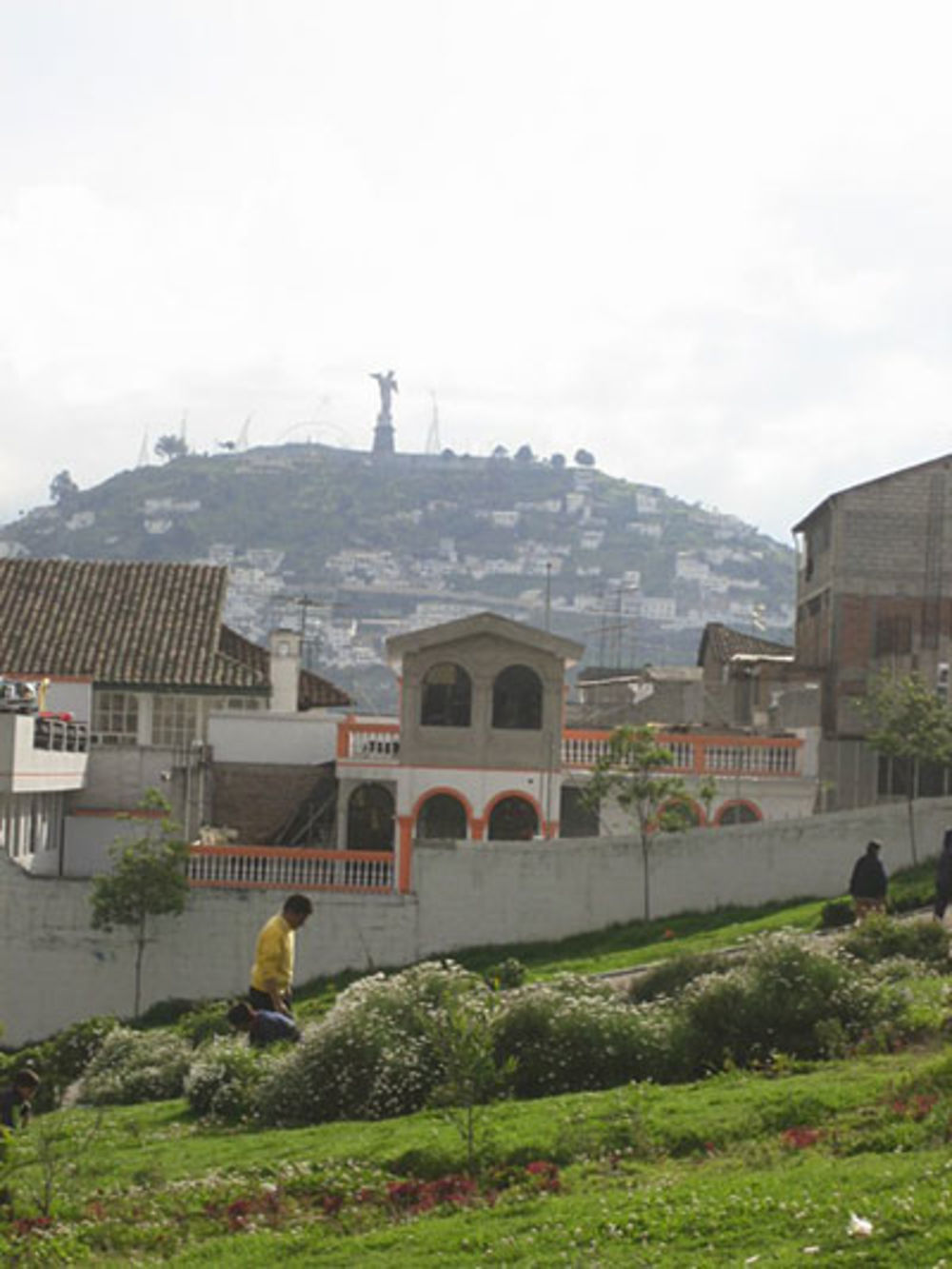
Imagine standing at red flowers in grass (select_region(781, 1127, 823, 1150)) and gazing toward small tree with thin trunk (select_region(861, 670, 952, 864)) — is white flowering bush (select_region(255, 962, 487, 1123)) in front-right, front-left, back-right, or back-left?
front-left

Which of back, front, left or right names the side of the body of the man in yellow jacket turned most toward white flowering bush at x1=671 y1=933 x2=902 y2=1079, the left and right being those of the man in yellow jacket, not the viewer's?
front

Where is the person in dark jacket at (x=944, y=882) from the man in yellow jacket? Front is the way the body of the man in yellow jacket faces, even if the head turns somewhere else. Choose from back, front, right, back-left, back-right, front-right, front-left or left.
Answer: front-left

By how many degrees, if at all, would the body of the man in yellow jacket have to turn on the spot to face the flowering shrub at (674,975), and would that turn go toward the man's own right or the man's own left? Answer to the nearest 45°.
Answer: approximately 45° to the man's own left

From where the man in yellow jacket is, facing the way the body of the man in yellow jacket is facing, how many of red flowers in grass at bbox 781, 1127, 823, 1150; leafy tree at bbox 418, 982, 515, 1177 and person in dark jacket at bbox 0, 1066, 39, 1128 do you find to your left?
0

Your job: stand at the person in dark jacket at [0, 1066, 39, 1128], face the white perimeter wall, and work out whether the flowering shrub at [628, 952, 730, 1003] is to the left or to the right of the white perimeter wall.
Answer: right

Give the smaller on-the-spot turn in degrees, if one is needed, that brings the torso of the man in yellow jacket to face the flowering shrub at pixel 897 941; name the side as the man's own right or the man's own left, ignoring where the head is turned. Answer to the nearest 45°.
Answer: approximately 45° to the man's own left

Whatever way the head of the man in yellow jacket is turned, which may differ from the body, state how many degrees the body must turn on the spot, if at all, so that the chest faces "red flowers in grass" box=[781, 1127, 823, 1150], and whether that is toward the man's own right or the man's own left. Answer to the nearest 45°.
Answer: approximately 45° to the man's own right

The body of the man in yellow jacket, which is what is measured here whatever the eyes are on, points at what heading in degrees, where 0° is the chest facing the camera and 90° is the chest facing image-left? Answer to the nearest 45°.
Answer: approximately 270°

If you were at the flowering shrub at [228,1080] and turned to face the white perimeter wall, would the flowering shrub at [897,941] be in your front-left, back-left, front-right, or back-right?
front-right

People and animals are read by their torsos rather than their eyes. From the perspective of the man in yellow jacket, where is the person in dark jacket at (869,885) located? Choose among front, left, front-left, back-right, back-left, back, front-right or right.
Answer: front-left

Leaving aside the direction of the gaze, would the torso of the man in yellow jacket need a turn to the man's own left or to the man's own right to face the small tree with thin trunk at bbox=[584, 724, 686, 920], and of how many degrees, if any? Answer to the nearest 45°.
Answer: approximately 90° to the man's own left

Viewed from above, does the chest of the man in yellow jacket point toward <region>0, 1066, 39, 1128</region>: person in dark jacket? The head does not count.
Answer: no
